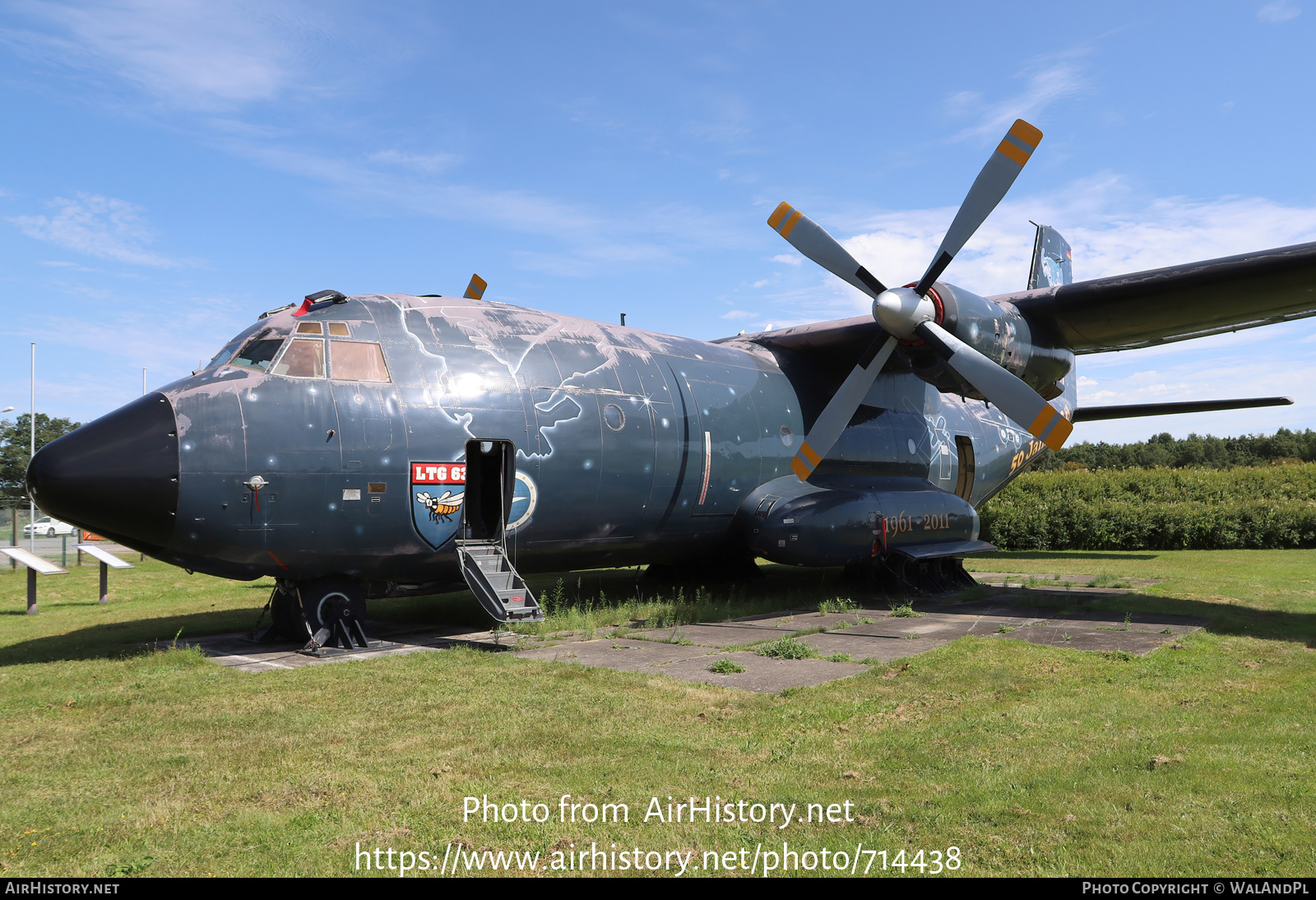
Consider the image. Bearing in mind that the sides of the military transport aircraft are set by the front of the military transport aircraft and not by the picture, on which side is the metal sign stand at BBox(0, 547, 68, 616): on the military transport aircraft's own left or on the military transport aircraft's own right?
on the military transport aircraft's own right

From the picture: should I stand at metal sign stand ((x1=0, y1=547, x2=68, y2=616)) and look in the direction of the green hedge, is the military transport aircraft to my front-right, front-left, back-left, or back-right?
front-right

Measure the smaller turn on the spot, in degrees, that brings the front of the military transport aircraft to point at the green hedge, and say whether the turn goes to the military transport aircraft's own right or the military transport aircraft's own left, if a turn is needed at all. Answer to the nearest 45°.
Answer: approximately 180°

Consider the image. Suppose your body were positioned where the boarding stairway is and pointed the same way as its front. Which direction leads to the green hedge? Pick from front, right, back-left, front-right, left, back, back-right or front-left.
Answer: left

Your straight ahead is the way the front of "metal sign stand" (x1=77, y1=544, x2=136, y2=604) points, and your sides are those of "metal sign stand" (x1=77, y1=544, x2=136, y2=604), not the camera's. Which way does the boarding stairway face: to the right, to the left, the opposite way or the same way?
the same way

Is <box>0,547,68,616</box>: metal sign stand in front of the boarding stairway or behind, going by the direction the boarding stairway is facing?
behind

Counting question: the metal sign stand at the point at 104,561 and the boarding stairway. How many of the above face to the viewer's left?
0

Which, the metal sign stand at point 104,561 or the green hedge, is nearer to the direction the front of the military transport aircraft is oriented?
the metal sign stand

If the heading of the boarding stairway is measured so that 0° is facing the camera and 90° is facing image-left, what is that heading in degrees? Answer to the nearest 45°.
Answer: approximately 315°

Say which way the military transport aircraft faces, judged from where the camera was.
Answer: facing the viewer and to the left of the viewer

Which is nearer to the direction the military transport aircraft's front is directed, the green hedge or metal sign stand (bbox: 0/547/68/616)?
the metal sign stand

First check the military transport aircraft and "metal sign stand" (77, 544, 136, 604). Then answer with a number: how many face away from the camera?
0
